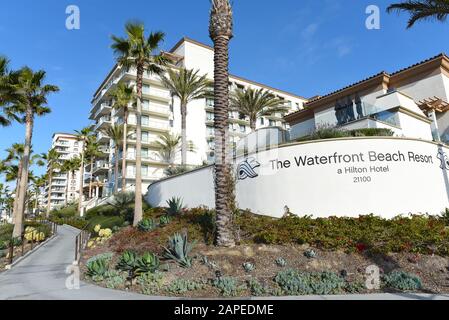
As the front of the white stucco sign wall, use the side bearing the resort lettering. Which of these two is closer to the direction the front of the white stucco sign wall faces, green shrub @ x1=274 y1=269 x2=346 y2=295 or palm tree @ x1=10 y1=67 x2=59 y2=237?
the green shrub

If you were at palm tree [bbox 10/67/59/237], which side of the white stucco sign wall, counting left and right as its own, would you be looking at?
right

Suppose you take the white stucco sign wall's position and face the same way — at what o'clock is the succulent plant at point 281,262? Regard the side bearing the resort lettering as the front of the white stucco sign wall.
The succulent plant is roughly at 1 o'clock from the white stucco sign wall.

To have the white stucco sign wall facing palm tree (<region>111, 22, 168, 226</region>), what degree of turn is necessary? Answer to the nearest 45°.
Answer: approximately 90° to its right

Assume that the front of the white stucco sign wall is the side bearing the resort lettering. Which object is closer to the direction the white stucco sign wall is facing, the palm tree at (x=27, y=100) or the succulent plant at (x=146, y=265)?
the succulent plant

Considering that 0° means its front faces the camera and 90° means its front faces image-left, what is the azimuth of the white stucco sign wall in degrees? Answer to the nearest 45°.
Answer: approximately 0°

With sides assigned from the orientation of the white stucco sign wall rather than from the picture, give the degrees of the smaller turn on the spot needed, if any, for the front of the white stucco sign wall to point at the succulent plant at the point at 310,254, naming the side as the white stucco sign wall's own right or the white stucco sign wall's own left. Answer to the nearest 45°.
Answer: approximately 45° to the white stucco sign wall's own right

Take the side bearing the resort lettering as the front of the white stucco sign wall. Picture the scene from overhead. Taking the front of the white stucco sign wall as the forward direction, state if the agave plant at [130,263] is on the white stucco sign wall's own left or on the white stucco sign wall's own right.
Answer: on the white stucco sign wall's own right

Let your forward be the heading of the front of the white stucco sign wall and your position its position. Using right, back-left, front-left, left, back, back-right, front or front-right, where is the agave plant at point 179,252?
front-right

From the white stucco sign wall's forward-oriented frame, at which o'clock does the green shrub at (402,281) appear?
The green shrub is roughly at 12 o'clock from the white stucco sign wall.

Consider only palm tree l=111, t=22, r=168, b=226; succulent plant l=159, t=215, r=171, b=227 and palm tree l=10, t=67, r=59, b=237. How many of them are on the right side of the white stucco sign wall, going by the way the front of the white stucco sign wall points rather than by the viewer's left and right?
3
